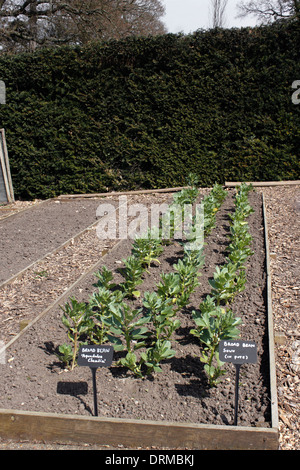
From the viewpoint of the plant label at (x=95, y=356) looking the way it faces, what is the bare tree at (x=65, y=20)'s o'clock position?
The bare tree is roughly at 6 o'clock from the plant label.

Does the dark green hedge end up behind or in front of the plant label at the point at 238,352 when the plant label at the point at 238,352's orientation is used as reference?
behind

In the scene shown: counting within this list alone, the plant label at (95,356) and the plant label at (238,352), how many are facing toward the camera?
2

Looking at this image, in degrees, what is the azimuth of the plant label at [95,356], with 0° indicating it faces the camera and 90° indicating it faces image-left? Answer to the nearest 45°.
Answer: approximately 0°

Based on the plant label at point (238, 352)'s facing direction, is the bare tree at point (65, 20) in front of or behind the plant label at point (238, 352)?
behind

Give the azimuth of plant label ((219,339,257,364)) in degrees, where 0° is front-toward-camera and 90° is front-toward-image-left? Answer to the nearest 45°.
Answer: approximately 0°

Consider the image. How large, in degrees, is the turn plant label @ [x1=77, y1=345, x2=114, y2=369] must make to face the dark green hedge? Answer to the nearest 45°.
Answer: approximately 180°
